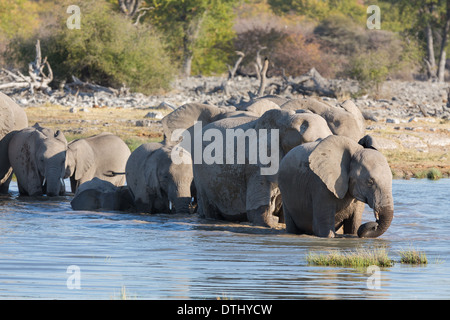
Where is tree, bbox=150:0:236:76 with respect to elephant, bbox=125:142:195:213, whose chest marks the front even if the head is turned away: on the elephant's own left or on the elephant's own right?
on the elephant's own left

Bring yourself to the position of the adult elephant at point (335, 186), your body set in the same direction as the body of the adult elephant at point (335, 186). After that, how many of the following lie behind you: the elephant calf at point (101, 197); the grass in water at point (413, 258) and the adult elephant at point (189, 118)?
2

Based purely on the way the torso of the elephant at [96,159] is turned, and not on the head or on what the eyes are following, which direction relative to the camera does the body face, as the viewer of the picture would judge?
to the viewer's left
